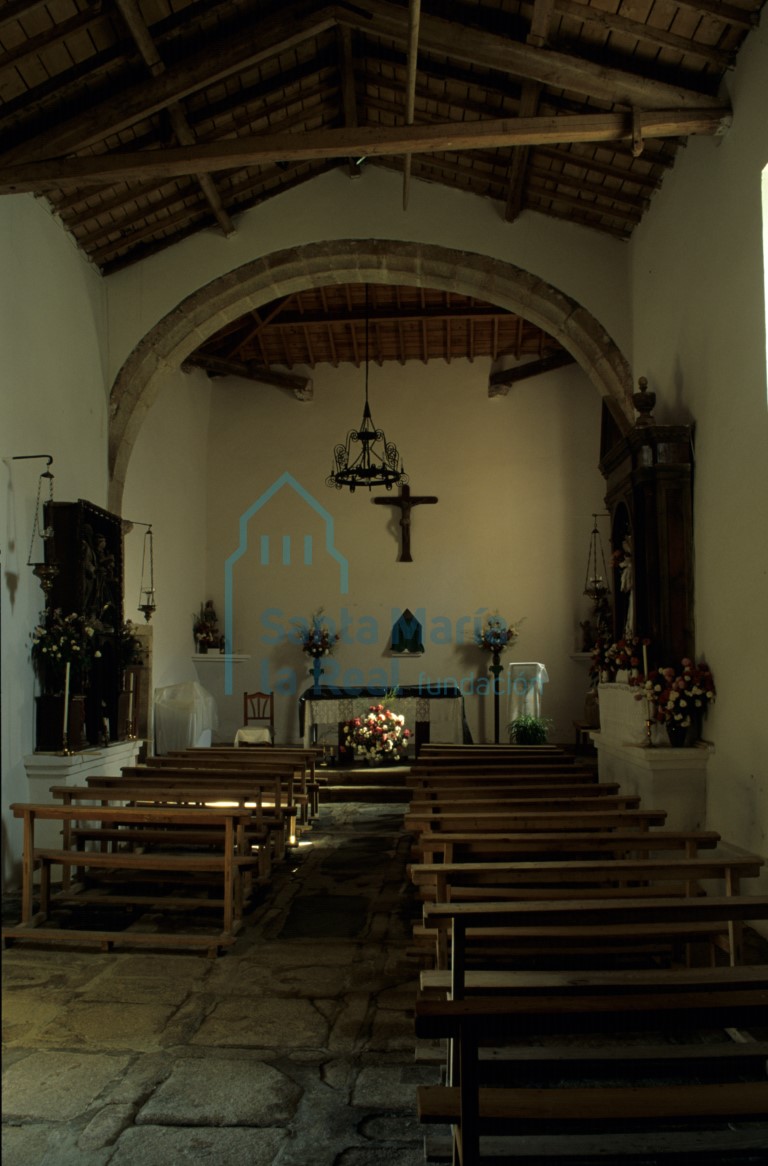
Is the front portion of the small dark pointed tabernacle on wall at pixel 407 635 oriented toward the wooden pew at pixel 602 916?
yes

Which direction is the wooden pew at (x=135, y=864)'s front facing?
away from the camera

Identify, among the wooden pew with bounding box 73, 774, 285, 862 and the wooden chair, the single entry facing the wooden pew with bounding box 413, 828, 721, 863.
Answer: the wooden chair

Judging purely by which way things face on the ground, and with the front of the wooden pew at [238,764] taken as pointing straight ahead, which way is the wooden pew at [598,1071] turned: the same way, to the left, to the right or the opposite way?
the same way

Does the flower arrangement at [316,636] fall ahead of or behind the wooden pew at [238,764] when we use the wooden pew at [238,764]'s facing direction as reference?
ahead

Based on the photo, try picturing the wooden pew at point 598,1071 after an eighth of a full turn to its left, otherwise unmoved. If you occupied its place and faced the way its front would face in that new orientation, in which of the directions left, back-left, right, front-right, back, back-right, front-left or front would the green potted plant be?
front-right

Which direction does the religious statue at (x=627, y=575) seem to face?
to the viewer's left

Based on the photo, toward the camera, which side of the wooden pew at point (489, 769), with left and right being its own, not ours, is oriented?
back

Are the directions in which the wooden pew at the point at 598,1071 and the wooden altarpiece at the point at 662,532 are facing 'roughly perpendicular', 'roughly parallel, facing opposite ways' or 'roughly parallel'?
roughly perpendicular

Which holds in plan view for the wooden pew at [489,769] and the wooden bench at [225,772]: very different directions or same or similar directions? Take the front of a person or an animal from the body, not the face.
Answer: same or similar directions

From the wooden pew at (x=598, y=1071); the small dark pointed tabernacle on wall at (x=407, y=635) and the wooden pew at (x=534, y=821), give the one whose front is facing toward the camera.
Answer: the small dark pointed tabernacle on wall

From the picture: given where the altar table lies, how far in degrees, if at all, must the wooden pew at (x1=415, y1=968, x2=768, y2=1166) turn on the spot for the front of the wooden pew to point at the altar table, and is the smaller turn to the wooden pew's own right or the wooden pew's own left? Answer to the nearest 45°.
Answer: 0° — it already faces it

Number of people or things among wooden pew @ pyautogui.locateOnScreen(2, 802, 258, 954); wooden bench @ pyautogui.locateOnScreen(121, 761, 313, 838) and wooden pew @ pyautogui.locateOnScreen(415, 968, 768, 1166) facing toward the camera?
0

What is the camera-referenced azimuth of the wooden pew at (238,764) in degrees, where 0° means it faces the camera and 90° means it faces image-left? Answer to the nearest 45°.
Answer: approximately 180°

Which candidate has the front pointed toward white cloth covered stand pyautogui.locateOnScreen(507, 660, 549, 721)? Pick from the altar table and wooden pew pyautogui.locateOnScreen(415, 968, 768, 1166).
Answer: the wooden pew

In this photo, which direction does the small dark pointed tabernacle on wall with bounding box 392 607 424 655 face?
toward the camera

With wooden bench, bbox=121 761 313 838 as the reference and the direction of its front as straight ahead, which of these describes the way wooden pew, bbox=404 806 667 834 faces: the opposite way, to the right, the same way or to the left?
the same way

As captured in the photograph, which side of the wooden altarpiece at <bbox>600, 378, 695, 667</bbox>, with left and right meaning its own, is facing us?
left

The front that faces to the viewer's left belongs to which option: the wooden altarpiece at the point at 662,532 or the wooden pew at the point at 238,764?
the wooden altarpiece

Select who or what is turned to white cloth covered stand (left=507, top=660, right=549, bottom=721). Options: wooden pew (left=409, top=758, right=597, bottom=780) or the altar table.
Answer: the wooden pew
